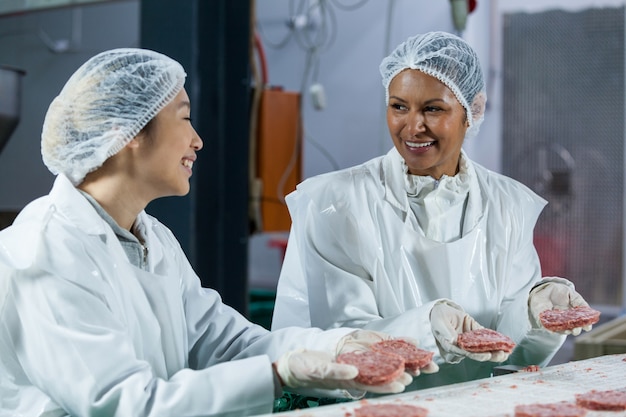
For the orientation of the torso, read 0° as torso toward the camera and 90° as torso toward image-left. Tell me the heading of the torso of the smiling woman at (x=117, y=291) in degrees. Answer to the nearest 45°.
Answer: approximately 270°

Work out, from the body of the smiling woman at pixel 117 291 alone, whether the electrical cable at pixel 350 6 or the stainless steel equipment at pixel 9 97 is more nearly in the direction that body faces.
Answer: the electrical cable

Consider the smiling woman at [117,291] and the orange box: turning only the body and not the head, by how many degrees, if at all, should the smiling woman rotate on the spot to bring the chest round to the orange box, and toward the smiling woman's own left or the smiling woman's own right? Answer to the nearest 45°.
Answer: approximately 90° to the smiling woman's own left

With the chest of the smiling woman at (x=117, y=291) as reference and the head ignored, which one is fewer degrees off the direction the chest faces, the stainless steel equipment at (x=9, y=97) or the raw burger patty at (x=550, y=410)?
the raw burger patty

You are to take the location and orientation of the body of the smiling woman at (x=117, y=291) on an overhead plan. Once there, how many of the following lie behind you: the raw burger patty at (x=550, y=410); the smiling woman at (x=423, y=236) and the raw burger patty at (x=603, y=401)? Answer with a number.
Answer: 0

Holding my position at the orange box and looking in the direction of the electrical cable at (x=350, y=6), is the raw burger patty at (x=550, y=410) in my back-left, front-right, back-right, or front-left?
back-right

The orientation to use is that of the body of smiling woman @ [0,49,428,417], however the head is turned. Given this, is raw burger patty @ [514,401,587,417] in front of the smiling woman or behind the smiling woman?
in front

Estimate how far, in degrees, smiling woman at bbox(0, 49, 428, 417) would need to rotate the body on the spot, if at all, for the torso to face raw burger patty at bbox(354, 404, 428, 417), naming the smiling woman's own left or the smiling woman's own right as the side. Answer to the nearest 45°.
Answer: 0° — they already face it

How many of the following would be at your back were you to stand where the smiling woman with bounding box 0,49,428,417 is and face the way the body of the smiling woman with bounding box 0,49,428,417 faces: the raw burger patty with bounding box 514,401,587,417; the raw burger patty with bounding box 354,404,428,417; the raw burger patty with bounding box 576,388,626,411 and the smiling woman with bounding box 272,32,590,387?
0

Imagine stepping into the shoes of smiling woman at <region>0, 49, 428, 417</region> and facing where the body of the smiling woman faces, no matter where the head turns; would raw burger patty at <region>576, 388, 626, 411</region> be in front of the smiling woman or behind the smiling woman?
in front

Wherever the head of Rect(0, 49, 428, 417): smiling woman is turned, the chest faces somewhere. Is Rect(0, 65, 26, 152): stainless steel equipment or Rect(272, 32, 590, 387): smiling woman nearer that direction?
the smiling woman

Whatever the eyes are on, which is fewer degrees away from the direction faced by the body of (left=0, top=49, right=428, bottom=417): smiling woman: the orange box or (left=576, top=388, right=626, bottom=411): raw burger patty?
the raw burger patty

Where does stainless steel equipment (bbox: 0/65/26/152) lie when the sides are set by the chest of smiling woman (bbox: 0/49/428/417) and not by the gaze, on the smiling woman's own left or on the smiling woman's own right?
on the smiling woman's own left

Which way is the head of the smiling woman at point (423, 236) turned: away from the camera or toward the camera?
toward the camera

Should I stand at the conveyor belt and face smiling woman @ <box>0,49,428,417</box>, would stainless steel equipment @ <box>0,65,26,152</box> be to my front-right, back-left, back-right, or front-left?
front-right

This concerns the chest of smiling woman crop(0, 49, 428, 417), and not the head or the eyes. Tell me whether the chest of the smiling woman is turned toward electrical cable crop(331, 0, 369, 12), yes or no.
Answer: no

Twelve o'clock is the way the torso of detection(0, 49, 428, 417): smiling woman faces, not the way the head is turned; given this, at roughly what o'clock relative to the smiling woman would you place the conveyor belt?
The conveyor belt is roughly at 12 o'clock from the smiling woman.

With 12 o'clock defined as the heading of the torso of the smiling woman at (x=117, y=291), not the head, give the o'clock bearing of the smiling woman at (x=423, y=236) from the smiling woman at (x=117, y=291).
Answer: the smiling woman at (x=423, y=236) is roughly at 11 o'clock from the smiling woman at (x=117, y=291).

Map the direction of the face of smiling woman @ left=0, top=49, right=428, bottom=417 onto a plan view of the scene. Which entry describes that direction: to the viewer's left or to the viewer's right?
to the viewer's right

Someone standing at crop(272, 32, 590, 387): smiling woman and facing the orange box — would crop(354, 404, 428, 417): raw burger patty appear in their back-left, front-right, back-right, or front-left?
back-left
